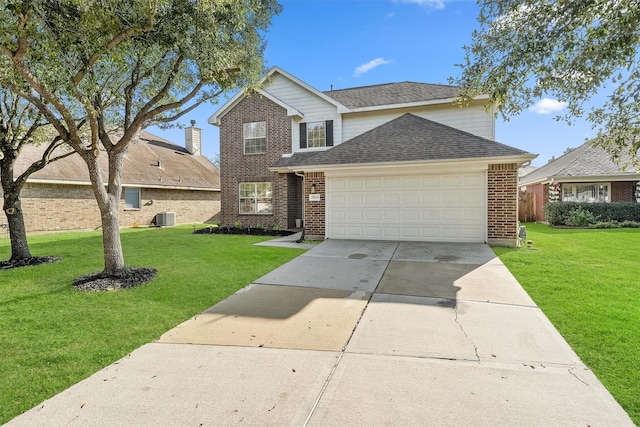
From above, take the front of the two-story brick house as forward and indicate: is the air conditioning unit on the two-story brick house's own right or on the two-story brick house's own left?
on the two-story brick house's own right

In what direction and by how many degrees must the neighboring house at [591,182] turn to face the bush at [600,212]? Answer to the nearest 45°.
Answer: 0° — it already faces it

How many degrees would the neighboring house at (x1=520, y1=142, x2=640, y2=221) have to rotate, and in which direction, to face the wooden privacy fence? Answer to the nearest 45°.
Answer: approximately 135° to its right

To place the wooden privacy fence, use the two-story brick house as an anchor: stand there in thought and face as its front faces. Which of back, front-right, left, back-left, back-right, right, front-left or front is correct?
back-left

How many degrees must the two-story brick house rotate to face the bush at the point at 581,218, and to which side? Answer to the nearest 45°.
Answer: approximately 135° to its left

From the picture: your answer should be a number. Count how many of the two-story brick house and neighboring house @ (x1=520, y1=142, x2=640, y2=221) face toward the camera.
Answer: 2

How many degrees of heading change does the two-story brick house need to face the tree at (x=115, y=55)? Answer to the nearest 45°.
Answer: approximately 45° to its right

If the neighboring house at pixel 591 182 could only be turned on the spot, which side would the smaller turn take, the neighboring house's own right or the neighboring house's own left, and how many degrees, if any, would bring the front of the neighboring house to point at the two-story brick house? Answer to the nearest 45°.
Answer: approximately 45° to the neighboring house's own right

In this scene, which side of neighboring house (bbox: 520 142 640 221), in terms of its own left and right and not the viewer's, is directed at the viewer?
front
